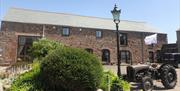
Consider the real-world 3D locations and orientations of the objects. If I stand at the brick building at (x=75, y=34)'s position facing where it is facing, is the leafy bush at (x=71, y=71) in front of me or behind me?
in front

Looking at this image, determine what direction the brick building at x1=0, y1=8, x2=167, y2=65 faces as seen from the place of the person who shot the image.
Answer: facing the viewer and to the right of the viewer

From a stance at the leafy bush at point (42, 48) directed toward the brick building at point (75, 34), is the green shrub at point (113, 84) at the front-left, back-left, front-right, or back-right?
back-right

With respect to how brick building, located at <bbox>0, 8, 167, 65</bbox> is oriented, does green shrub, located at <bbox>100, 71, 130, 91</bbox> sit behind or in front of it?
in front

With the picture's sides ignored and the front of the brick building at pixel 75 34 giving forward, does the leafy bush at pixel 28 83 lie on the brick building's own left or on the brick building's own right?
on the brick building's own right
